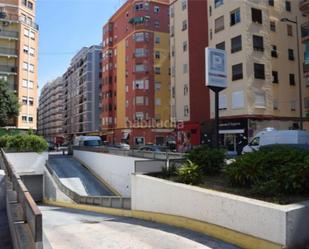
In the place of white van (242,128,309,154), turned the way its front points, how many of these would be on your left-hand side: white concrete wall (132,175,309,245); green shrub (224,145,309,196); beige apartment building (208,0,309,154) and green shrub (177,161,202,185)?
3

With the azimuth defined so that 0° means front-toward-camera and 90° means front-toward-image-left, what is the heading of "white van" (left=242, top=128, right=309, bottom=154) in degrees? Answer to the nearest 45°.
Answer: approximately 90°

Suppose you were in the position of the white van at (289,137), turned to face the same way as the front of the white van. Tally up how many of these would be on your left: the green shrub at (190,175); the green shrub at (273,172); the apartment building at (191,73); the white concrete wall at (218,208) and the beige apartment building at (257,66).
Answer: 3

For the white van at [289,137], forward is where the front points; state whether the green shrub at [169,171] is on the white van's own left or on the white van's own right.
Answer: on the white van's own left

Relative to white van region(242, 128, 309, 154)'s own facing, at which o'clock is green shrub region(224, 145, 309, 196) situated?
The green shrub is roughly at 9 o'clock from the white van.

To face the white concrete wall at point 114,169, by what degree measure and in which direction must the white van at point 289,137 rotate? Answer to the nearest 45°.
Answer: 0° — it already faces it

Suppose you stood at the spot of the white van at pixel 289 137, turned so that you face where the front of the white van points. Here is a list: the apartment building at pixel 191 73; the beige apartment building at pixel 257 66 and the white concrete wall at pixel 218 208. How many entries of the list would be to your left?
1
